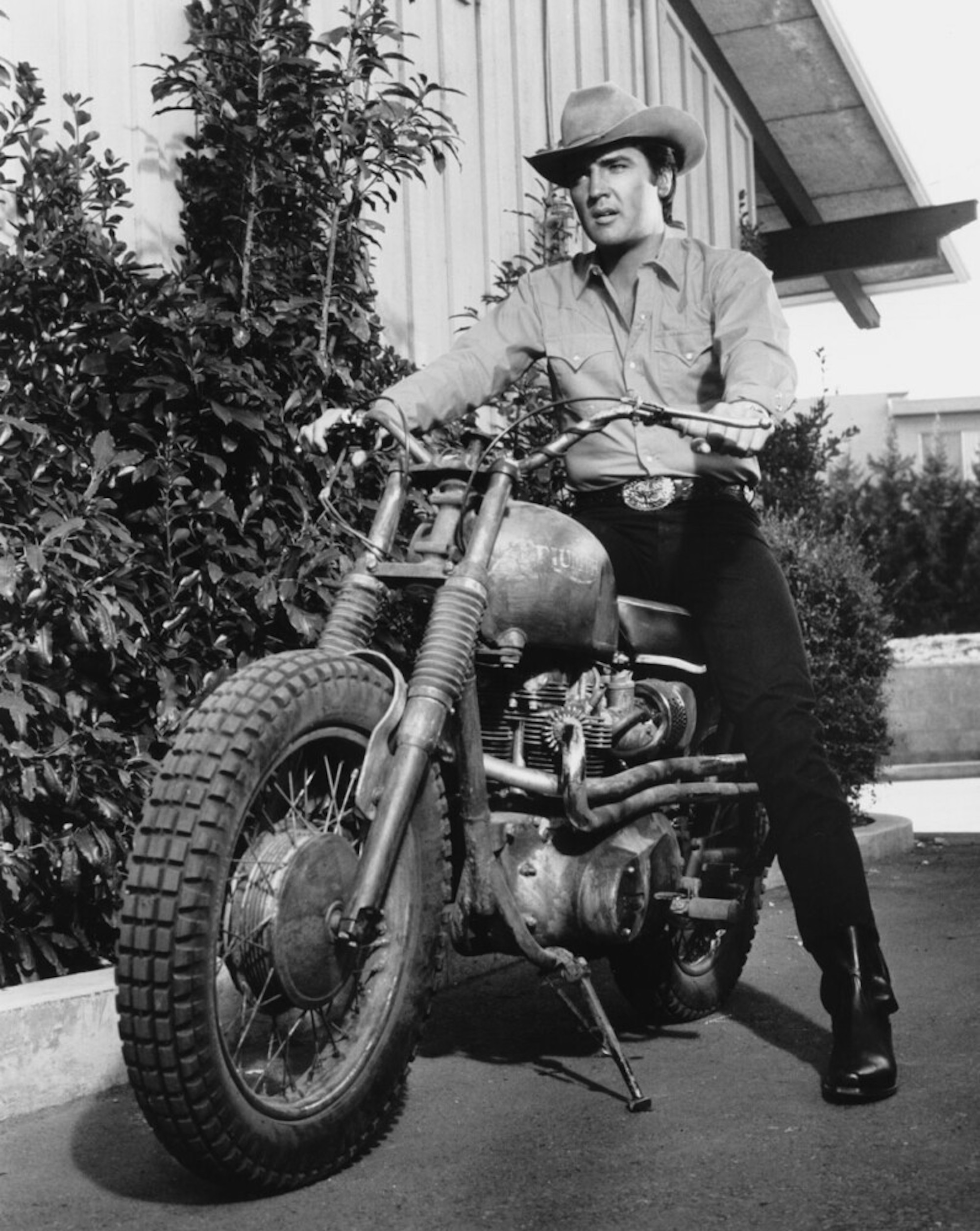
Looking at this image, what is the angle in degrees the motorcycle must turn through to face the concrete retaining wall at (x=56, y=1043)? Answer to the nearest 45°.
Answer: approximately 90° to its right

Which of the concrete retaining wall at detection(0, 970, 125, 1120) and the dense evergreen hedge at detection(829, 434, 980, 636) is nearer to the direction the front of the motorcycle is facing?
the concrete retaining wall

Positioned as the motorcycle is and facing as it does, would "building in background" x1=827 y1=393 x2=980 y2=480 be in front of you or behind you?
behind

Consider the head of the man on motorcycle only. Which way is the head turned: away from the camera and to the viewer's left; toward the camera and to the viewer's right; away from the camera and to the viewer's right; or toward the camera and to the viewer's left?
toward the camera and to the viewer's left

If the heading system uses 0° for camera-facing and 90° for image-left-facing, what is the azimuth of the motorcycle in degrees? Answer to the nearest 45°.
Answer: approximately 45°

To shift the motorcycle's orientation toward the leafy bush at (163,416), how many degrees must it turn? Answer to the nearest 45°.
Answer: approximately 90° to its right

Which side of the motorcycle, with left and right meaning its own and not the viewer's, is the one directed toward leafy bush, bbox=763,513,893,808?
back

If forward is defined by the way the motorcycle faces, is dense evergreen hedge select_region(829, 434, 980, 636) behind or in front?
behind
